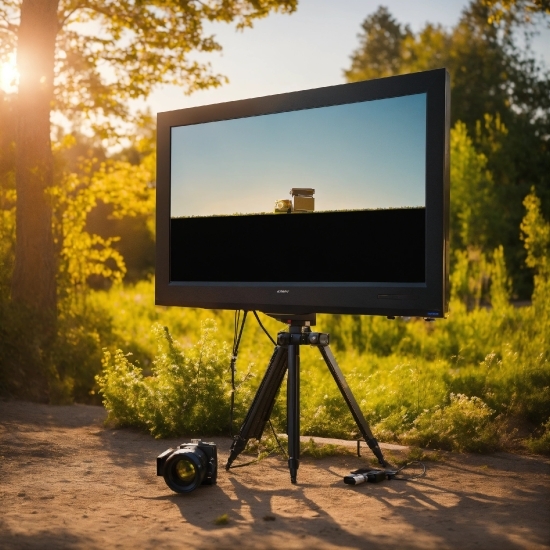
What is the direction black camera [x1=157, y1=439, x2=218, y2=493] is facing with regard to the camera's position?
facing the viewer and to the left of the viewer

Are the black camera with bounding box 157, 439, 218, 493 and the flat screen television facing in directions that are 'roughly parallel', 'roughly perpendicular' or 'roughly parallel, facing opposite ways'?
roughly parallel

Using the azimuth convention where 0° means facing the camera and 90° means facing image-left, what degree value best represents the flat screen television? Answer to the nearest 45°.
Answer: approximately 45°

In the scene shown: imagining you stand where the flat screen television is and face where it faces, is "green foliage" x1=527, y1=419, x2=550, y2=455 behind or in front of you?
behind

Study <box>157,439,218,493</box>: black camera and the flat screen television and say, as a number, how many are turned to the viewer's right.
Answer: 0

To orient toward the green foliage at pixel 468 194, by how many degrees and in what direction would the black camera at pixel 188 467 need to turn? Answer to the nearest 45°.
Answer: approximately 180°

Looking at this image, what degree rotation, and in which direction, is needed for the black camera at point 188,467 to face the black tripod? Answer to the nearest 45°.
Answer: approximately 180°

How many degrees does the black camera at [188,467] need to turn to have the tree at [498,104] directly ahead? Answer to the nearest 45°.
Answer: approximately 180°
